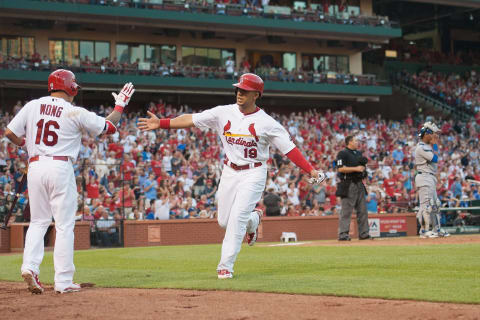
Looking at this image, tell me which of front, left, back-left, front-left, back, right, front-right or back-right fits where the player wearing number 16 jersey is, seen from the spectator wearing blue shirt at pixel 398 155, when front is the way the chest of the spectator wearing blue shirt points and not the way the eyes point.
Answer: front

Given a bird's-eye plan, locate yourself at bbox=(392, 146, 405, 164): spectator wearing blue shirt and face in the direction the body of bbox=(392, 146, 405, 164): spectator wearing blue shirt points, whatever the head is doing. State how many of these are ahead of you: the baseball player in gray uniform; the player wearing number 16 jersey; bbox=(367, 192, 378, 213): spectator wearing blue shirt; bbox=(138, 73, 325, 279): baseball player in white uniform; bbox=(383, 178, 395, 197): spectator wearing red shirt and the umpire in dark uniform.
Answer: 6

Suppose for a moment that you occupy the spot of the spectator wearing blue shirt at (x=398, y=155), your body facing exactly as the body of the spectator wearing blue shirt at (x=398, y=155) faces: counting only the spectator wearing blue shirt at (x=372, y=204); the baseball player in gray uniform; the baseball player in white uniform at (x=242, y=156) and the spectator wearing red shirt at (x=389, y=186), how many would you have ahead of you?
4

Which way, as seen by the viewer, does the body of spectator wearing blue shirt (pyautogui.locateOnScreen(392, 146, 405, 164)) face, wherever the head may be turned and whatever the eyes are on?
toward the camera

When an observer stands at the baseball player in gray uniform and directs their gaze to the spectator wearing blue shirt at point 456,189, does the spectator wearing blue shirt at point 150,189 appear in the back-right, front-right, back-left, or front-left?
front-left

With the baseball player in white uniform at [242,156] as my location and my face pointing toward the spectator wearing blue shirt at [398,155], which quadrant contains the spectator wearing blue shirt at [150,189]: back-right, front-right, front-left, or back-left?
front-left

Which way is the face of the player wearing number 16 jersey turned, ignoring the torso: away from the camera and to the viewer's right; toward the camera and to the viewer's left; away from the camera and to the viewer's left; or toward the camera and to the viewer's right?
away from the camera and to the viewer's right

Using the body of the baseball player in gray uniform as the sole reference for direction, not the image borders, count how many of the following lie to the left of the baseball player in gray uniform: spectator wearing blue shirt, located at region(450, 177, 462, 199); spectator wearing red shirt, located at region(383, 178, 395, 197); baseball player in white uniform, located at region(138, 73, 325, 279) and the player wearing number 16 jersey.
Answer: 2

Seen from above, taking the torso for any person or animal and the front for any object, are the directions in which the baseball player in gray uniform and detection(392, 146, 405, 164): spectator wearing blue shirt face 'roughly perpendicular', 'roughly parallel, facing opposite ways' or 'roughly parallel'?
roughly perpendicular

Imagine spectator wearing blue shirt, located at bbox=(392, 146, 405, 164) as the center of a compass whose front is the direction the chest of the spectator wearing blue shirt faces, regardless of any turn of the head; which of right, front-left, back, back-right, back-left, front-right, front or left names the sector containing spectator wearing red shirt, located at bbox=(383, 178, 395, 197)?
front
